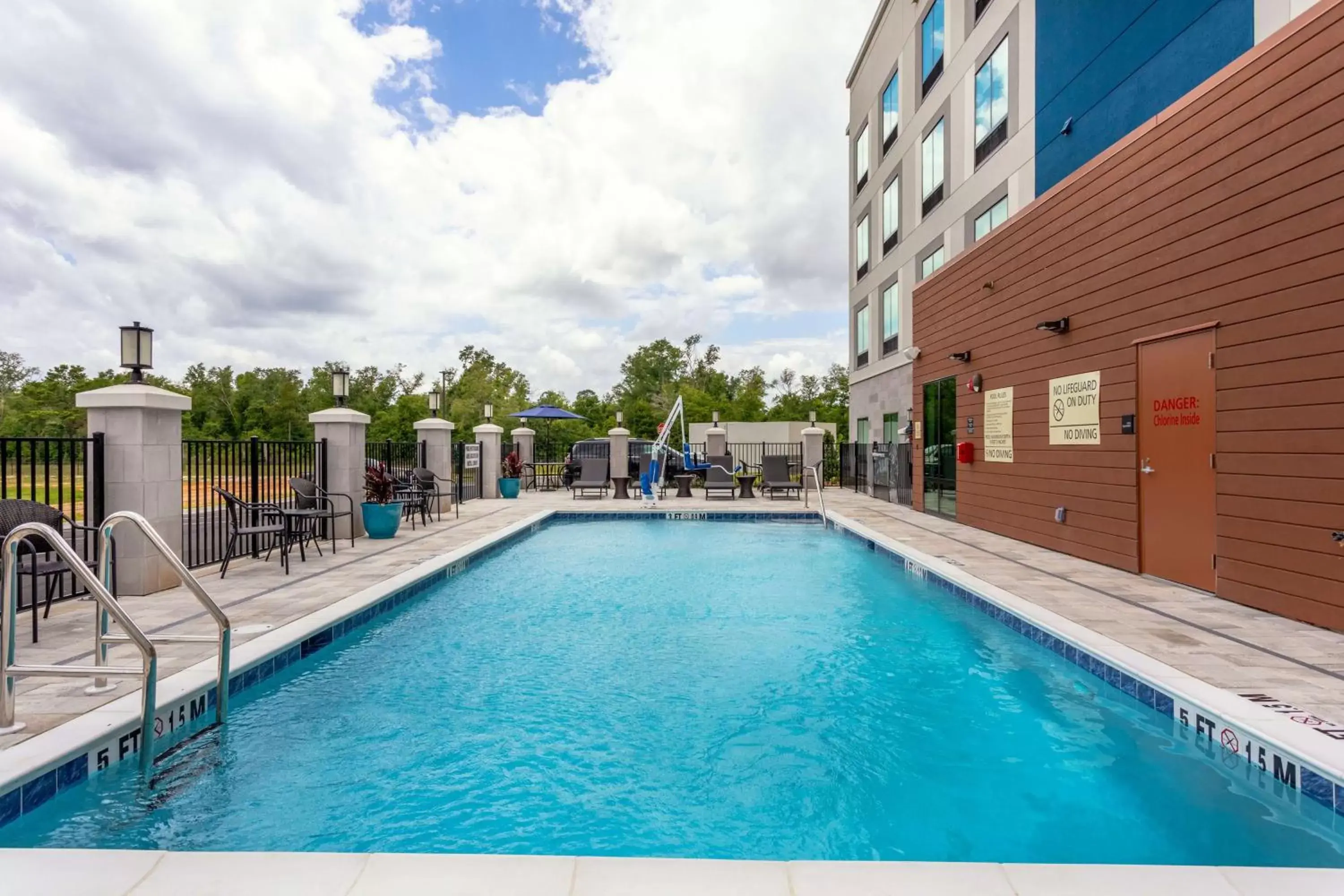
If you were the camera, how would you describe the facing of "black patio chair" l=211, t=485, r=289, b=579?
facing to the right of the viewer

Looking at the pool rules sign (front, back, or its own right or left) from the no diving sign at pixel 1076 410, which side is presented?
left

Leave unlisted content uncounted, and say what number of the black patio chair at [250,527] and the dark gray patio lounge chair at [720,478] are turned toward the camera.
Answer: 1

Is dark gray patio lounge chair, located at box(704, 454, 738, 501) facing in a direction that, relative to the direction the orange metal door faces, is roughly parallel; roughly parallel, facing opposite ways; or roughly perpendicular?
roughly perpendicular

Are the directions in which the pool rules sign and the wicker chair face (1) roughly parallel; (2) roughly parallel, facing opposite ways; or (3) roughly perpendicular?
roughly parallel, facing opposite ways

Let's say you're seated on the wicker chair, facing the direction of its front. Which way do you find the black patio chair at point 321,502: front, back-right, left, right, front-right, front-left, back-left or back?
left

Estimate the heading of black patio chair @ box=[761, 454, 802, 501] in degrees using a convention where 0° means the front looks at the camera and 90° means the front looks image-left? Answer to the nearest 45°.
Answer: approximately 315°

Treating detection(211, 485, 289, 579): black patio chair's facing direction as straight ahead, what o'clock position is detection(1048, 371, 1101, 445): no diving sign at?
The no diving sign is roughly at 1 o'clock from the black patio chair.

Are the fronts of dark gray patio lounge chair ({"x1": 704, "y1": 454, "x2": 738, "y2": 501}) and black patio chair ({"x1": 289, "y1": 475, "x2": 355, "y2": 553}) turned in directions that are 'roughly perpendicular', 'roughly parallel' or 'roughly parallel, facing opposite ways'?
roughly perpendicular

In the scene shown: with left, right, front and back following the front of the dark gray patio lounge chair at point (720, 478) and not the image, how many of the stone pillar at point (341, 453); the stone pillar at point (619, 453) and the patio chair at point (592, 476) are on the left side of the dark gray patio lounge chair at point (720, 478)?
0

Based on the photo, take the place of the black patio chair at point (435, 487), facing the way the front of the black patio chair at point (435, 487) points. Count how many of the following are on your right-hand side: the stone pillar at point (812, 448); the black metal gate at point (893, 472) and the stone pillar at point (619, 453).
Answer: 0

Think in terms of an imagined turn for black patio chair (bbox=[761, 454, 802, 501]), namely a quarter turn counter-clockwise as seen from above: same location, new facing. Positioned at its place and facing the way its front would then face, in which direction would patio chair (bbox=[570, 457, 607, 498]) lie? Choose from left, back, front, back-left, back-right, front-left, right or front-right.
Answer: back-left

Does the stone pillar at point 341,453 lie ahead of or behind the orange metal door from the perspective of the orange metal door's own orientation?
ahead

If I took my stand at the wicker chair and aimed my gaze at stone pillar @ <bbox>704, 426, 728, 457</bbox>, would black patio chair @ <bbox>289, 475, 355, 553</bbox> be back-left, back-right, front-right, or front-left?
front-left

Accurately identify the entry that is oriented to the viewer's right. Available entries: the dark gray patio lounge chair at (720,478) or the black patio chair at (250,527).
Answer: the black patio chair at (250,527)

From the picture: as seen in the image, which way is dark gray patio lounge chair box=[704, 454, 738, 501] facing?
toward the camera

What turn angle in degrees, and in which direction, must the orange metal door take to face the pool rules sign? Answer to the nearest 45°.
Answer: approximately 90° to its right

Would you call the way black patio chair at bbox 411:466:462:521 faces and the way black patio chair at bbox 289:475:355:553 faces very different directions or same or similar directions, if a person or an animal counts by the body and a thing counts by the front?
same or similar directions

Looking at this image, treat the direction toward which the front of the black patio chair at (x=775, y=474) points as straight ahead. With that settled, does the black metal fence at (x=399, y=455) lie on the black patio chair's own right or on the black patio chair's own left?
on the black patio chair's own right
